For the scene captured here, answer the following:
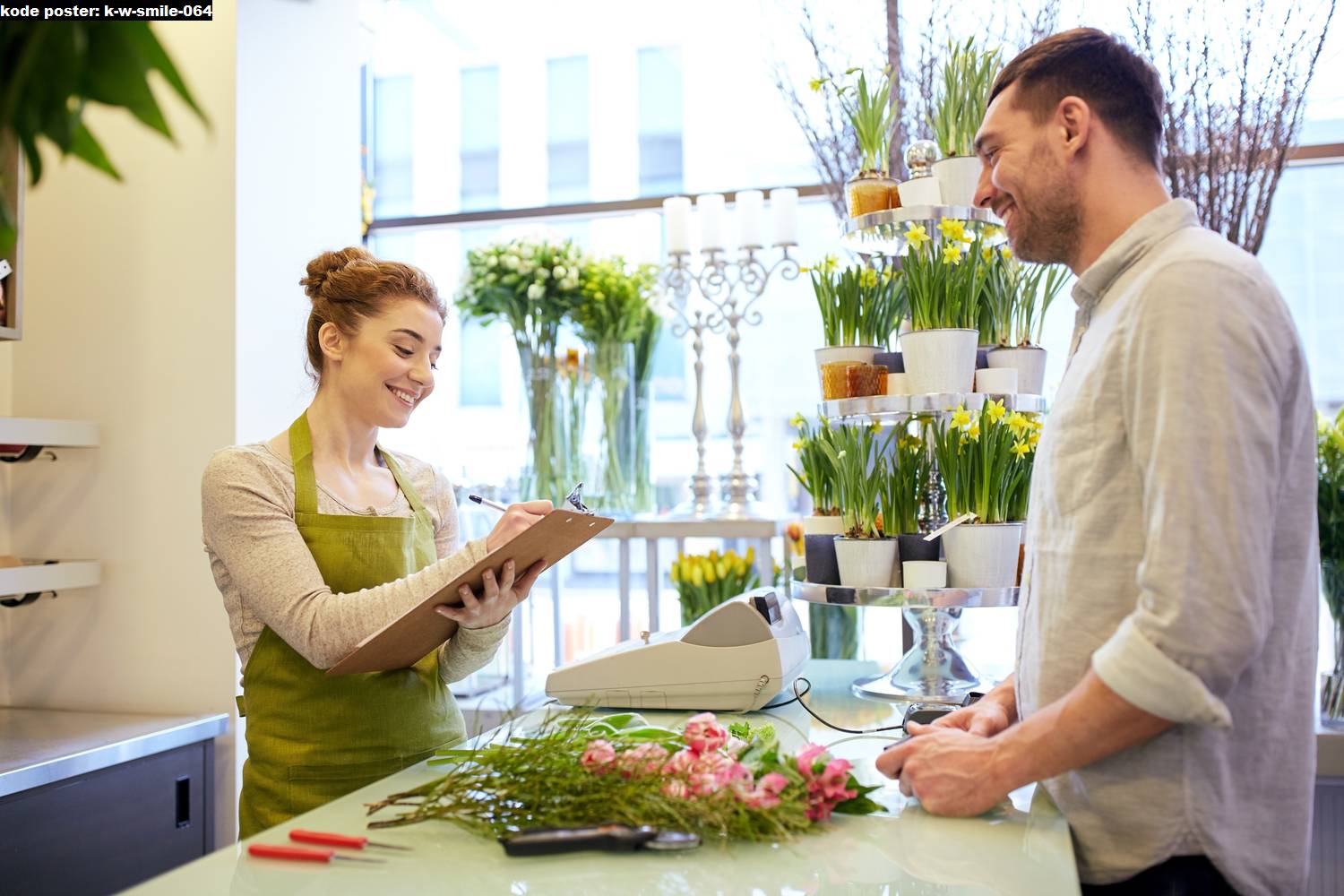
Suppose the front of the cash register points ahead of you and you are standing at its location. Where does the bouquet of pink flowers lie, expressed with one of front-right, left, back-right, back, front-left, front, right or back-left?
left

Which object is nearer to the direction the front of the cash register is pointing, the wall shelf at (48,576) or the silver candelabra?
the wall shelf

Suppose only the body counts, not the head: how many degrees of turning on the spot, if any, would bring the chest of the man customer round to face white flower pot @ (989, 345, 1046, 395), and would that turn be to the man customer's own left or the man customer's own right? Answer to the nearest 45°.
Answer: approximately 90° to the man customer's own right

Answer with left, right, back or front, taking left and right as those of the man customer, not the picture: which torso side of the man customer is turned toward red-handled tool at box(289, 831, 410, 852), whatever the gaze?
front

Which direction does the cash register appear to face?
to the viewer's left

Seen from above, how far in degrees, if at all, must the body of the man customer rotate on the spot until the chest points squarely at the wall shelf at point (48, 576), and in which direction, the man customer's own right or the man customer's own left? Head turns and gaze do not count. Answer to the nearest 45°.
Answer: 0° — they already face it

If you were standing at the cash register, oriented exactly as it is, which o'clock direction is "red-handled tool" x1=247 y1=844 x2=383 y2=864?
The red-handled tool is roughly at 10 o'clock from the cash register.

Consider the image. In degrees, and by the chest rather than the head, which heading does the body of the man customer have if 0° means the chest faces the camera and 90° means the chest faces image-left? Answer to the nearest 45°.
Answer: approximately 90°

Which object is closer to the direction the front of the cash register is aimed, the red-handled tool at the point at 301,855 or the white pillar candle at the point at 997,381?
the red-handled tool

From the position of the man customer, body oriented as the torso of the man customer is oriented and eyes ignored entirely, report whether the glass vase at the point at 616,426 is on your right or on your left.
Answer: on your right

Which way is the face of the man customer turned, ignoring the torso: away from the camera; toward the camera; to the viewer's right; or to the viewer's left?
to the viewer's left
